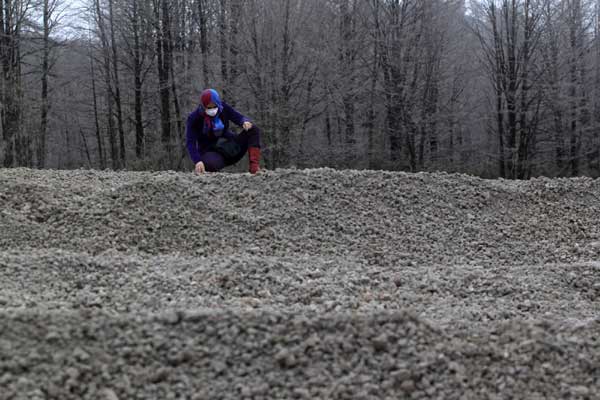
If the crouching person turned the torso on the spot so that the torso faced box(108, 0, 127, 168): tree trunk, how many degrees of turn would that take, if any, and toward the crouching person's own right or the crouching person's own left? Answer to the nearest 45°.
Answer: approximately 180°

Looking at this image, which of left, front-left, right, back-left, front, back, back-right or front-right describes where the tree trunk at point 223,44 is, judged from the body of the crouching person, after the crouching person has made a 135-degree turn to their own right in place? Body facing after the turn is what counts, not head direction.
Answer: front-right

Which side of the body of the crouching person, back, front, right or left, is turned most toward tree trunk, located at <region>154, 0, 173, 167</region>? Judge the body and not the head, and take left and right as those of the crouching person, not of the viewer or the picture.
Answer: back

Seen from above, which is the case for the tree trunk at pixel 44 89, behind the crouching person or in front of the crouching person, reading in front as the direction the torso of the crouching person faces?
behind

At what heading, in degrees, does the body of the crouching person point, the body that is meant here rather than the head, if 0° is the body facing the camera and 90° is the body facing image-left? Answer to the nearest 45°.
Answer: approximately 0°

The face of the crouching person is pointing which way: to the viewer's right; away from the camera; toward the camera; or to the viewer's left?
toward the camera

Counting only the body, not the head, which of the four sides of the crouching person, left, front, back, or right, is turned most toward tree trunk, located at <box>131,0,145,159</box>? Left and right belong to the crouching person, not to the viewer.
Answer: back
